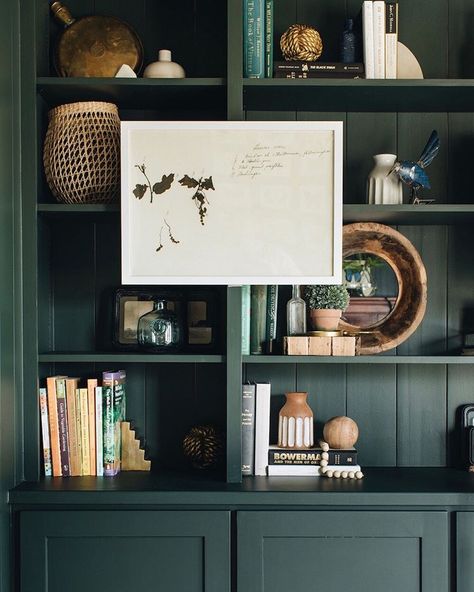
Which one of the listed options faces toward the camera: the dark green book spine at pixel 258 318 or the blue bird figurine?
the dark green book spine

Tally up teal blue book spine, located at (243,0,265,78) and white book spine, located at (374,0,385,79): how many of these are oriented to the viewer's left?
0

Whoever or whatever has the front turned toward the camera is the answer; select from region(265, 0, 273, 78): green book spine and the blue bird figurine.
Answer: the green book spine

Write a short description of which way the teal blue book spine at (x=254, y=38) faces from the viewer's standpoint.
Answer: facing the viewer

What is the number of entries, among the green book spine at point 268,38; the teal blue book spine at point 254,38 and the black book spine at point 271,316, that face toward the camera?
3

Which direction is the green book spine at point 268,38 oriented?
toward the camera

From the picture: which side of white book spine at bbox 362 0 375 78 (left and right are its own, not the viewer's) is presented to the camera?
front
